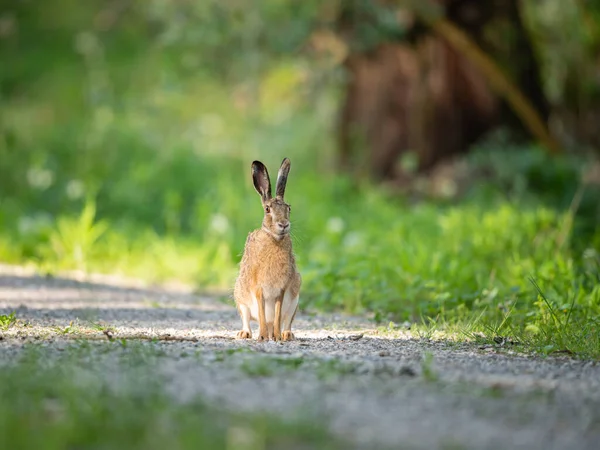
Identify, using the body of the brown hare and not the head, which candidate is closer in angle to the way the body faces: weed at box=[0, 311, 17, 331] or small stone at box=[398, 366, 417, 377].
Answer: the small stone

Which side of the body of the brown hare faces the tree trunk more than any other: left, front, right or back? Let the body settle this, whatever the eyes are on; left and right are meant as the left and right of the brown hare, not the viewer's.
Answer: back

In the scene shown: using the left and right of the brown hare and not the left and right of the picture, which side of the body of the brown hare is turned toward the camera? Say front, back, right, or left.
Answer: front

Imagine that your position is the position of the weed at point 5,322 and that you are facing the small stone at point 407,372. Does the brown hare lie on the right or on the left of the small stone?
left

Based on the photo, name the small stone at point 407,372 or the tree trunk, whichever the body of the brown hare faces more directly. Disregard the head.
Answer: the small stone

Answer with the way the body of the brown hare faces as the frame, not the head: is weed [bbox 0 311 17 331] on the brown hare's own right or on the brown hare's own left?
on the brown hare's own right

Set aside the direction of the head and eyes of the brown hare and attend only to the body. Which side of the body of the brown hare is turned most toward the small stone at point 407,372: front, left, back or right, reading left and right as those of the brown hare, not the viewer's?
front
